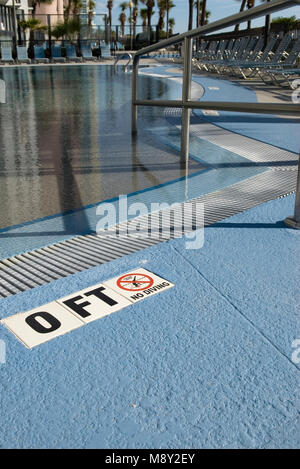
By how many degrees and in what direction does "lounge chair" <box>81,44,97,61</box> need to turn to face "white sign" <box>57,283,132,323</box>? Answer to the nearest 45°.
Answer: approximately 45° to its right

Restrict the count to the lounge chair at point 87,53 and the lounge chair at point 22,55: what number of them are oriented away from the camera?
0

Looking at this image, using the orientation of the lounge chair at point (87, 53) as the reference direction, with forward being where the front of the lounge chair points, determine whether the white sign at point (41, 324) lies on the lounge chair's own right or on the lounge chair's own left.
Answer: on the lounge chair's own right

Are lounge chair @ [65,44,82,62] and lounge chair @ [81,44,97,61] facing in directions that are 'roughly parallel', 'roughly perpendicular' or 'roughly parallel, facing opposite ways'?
roughly parallel

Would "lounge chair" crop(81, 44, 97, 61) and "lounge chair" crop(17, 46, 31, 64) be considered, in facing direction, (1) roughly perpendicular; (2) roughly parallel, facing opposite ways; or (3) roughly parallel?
roughly parallel

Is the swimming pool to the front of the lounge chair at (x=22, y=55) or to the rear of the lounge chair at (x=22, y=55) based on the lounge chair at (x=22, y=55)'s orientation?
to the front

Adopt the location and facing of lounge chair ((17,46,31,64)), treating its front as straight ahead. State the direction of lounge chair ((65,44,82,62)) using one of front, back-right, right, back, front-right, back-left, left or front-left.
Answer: left

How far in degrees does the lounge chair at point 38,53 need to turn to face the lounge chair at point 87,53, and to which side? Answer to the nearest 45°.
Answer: approximately 45° to its left

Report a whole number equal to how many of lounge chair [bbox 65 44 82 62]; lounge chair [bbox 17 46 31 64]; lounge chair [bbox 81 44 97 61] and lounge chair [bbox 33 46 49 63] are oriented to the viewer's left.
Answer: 0

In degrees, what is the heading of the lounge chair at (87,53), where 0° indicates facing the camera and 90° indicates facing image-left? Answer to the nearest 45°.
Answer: approximately 315°

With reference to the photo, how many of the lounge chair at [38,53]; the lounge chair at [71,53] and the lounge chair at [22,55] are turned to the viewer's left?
0

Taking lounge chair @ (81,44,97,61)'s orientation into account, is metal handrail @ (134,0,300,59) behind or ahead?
ahead

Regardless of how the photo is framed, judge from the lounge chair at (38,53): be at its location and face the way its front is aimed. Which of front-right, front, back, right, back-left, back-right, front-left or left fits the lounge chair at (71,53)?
front-left

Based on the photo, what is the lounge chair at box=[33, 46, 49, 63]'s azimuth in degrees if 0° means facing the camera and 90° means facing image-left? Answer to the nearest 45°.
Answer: approximately 315°
